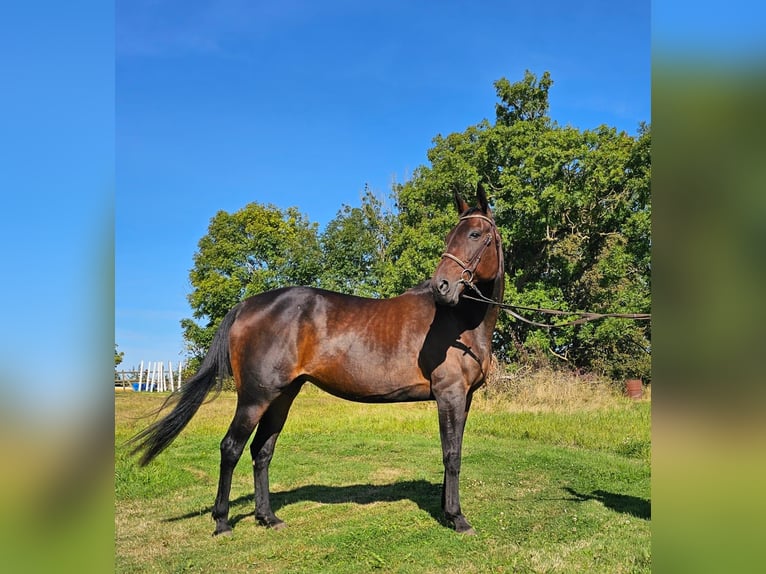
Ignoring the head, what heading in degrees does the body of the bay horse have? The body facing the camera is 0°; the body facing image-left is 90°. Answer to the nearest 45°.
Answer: approximately 270°

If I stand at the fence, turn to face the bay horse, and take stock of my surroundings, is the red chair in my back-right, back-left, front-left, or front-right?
front-left

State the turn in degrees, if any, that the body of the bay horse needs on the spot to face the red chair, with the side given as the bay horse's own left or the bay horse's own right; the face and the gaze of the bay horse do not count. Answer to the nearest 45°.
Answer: approximately 45° to the bay horse's own left

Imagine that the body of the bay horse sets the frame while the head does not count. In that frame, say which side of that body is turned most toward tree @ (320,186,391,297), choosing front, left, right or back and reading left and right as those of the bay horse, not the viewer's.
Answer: left

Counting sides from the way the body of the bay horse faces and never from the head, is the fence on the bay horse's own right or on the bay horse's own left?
on the bay horse's own left

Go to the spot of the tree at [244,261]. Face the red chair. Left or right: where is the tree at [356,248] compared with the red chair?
left

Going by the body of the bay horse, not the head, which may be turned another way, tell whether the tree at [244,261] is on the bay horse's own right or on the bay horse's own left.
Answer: on the bay horse's own left

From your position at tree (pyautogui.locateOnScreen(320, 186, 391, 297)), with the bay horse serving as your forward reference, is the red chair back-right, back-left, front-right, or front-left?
front-left

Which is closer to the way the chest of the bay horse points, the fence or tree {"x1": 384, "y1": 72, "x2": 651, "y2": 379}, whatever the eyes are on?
the tree
